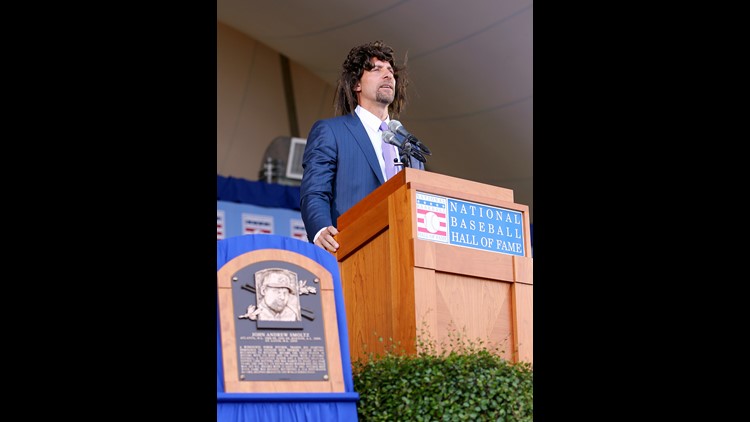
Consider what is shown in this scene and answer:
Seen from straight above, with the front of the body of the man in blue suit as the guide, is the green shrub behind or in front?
in front

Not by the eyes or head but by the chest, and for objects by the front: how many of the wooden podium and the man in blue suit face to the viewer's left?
0

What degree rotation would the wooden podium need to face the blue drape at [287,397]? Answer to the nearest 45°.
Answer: approximately 90° to its right

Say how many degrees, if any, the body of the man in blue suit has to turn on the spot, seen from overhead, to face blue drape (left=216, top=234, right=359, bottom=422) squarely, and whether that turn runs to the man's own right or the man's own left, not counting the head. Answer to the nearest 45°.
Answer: approximately 45° to the man's own right
